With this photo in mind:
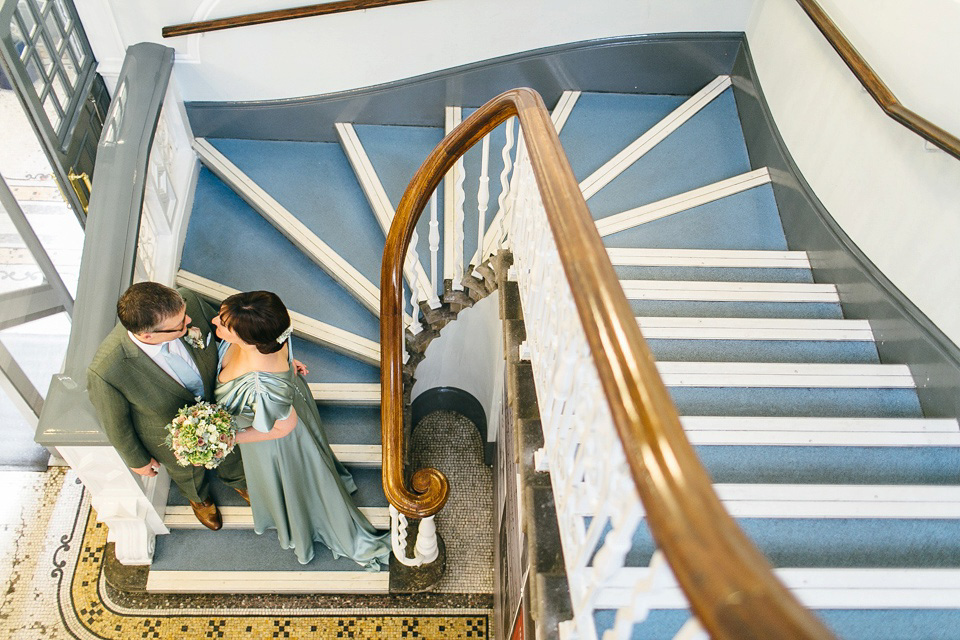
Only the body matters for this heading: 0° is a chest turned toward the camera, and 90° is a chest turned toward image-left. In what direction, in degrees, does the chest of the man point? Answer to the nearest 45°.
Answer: approximately 315°

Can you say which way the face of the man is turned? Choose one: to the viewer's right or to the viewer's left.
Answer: to the viewer's right

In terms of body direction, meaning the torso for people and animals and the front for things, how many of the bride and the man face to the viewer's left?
1

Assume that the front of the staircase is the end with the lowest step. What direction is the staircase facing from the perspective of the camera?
toward the camera

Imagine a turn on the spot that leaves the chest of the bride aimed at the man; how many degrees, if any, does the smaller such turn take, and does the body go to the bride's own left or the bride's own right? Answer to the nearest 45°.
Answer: approximately 45° to the bride's own left

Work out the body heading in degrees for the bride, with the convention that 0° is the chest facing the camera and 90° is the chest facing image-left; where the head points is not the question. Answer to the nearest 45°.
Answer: approximately 90°
